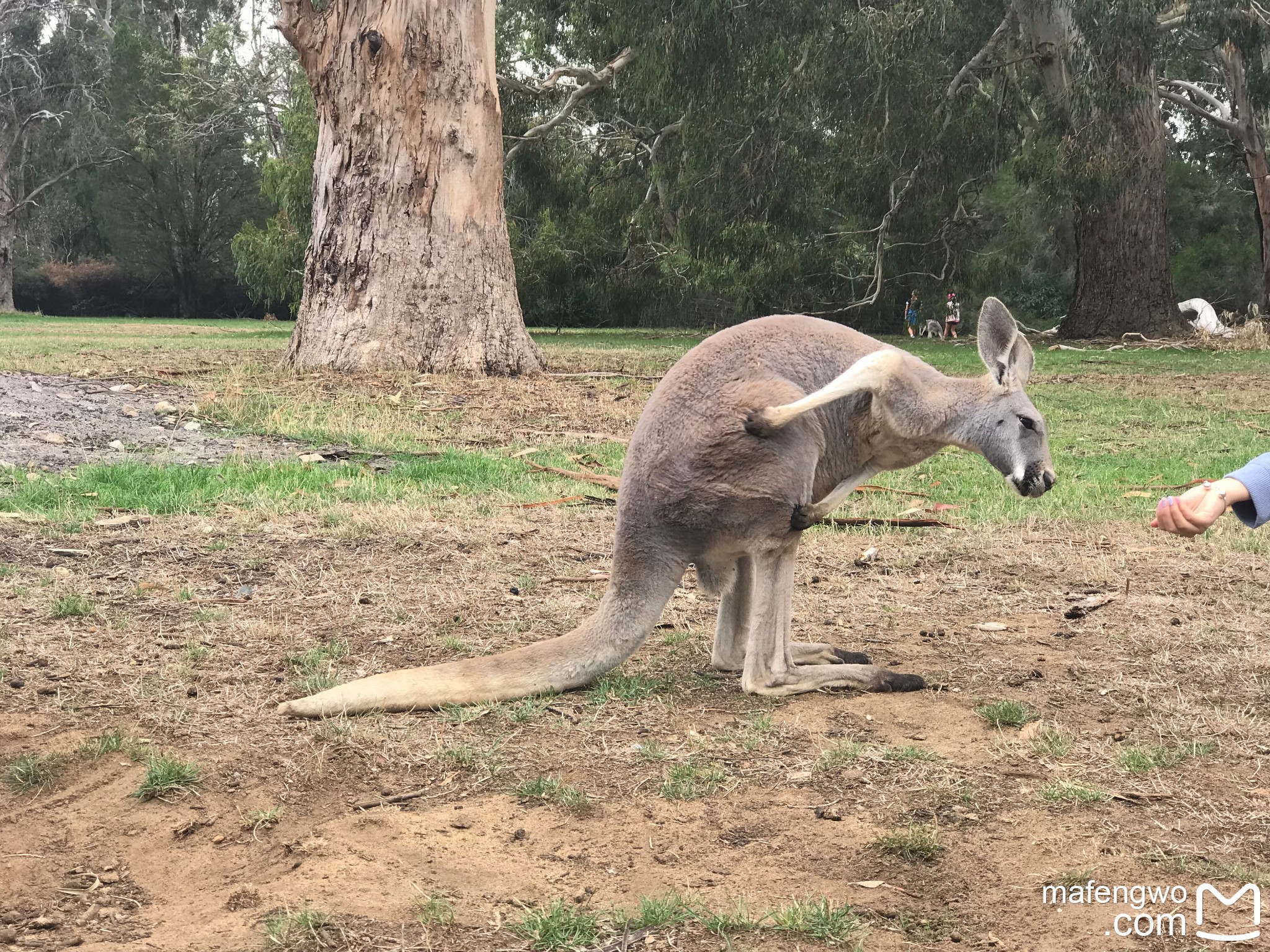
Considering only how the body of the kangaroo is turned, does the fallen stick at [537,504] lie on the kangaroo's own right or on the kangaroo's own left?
on the kangaroo's own left

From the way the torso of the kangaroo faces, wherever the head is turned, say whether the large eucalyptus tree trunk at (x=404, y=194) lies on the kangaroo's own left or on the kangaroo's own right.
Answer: on the kangaroo's own left

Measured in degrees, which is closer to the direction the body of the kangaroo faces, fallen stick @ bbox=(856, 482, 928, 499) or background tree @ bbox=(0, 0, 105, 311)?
the fallen stick

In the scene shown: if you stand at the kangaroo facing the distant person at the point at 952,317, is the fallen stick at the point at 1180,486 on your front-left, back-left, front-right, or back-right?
front-right

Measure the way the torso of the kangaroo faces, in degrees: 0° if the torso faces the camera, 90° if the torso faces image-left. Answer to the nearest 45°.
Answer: approximately 270°

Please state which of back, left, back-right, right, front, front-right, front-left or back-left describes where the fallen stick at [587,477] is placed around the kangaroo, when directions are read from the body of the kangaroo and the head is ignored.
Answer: left

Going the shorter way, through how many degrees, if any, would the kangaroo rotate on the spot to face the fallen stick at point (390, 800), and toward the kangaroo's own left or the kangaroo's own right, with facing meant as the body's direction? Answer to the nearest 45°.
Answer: approximately 135° to the kangaroo's own right

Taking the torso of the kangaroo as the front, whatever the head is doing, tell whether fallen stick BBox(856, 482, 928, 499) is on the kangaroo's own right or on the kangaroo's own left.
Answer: on the kangaroo's own left
